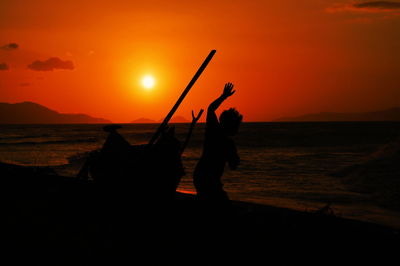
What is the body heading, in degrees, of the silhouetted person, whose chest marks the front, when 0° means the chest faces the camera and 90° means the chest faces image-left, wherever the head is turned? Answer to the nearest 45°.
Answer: approximately 270°
